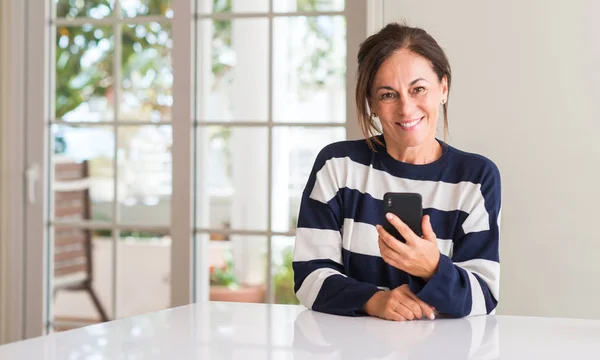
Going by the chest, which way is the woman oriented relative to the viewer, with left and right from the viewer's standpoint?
facing the viewer

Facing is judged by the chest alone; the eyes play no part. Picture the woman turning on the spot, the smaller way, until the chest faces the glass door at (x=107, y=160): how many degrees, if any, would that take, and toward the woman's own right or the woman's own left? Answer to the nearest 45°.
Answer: approximately 135° to the woman's own right

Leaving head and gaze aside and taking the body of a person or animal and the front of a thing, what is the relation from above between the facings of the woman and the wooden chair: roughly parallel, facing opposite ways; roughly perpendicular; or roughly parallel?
roughly perpendicular

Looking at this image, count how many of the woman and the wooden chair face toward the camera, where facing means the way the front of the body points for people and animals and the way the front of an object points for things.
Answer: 1

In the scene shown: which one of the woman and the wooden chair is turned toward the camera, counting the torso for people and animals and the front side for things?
the woman

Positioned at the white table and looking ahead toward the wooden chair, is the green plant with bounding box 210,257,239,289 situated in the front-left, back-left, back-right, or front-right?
front-right

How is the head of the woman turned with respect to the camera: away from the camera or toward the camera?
toward the camera

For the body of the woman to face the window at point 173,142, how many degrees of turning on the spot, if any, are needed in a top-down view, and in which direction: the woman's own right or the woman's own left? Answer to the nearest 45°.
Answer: approximately 135° to the woman's own right

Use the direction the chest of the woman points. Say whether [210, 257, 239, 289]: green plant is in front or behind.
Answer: behind

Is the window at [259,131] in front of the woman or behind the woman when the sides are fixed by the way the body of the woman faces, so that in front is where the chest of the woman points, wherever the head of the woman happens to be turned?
behind
